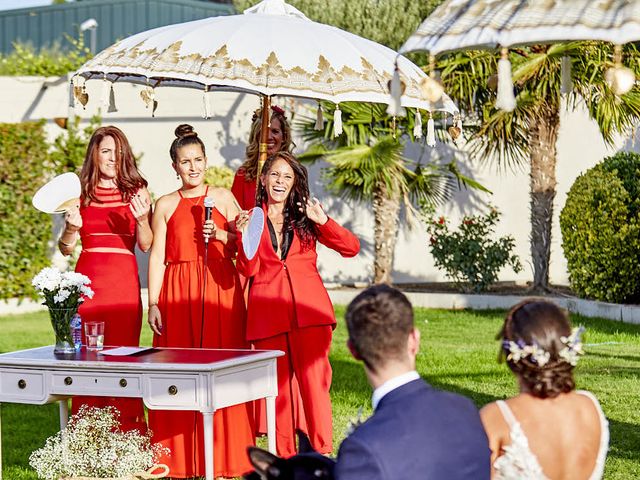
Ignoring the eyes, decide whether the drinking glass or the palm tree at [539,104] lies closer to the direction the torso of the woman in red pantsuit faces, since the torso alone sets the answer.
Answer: the drinking glass

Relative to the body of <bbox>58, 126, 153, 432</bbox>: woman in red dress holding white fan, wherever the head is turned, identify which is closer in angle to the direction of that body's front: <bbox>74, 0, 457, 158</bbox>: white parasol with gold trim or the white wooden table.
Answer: the white wooden table

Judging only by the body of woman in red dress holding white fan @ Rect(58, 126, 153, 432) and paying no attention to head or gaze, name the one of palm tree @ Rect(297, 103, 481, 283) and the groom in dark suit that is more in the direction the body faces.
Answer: the groom in dark suit

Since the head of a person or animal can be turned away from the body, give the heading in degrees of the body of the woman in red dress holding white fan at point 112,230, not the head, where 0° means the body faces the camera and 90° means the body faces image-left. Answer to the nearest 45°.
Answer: approximately 0°

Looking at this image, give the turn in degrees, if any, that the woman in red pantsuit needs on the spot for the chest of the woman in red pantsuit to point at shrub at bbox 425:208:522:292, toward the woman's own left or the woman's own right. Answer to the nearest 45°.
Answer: approximately 180°

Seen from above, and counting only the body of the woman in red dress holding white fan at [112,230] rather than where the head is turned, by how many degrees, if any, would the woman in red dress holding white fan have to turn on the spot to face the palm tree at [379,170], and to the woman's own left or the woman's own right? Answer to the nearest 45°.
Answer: approximately 135° to the woman's own left

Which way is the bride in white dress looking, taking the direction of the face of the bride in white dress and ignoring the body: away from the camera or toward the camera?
away from the camera

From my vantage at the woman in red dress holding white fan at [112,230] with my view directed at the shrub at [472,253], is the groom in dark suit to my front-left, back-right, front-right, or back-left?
back-right

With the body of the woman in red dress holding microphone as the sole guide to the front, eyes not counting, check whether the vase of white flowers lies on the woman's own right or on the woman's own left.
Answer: on the woman's own right

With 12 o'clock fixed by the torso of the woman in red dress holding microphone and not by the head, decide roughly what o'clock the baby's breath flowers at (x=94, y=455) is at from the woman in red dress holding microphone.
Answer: The baby's breath flowers is roughly at 1 o'clock from the woman in red dress holding microphone.

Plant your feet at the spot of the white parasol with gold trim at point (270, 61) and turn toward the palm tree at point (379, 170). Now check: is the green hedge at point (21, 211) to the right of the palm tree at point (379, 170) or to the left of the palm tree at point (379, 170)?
left

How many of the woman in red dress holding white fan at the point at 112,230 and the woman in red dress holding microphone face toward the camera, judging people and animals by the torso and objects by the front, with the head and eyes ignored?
2
